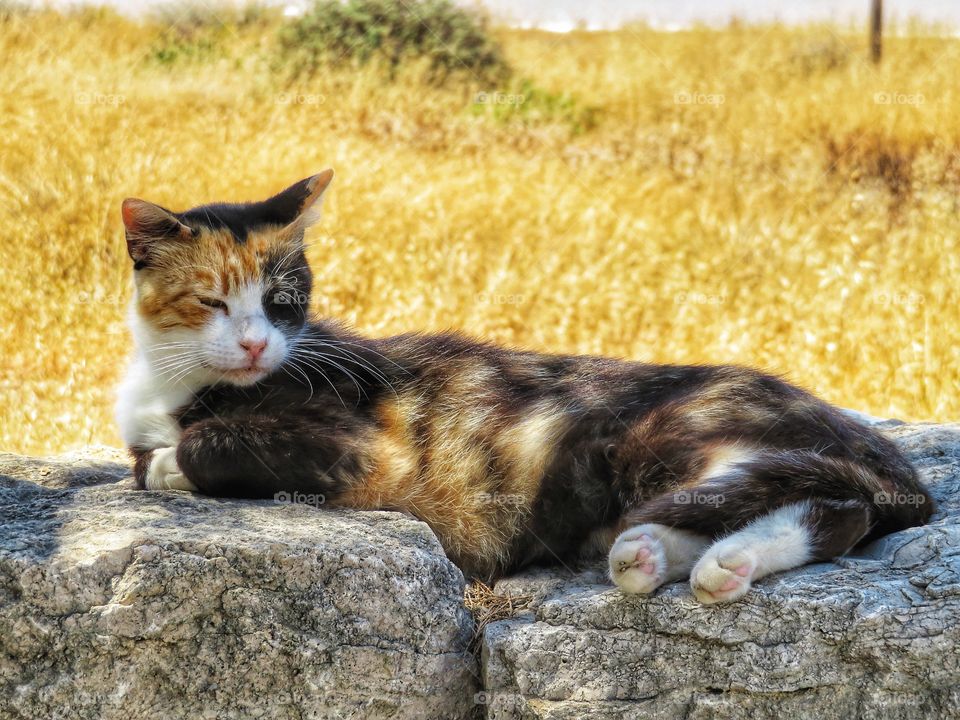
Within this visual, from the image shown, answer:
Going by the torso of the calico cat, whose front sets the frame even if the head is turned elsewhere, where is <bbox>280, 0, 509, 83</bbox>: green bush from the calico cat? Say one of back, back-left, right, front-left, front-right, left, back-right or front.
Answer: right

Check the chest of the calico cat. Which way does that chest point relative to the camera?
to the viewer's left

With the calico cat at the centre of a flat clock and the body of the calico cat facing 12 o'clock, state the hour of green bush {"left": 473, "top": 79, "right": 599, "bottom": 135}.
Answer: The green bush is roughly at 3 o'clock from the calico cat.

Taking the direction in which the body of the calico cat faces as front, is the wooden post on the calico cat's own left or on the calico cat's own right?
on the calico cat's own right
